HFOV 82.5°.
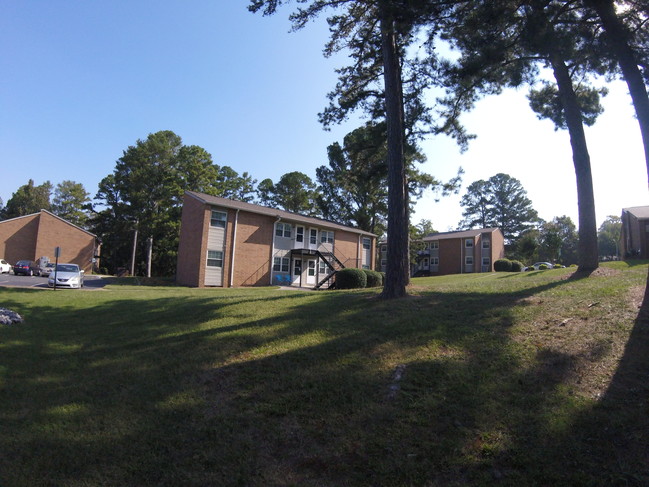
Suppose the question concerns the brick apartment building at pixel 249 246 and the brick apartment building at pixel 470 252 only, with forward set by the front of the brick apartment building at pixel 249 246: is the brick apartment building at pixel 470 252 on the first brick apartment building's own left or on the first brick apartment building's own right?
on the first brick apartment building's own left

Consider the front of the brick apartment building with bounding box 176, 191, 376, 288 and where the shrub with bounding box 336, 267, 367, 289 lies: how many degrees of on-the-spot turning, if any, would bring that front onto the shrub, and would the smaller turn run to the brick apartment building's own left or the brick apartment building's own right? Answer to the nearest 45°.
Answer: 0° — it already faces it

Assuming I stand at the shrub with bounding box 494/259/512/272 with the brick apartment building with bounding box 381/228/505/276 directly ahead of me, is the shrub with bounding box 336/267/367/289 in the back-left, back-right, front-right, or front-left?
back-left

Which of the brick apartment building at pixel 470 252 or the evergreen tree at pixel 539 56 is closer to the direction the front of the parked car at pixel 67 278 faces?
the evergreen tree

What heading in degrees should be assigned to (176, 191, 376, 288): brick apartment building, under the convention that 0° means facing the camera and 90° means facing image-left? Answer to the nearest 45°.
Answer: approximately 315°

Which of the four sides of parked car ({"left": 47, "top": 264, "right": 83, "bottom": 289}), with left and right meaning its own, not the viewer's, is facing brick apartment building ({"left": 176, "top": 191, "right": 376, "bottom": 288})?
left

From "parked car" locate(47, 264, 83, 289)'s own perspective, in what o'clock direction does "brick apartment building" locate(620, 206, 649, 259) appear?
The brick apartment building is roughly at 10 o'clock from the parked car.

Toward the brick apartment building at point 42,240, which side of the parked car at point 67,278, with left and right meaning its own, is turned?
back

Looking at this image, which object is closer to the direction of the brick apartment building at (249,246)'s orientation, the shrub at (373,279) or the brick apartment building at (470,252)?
the shrub

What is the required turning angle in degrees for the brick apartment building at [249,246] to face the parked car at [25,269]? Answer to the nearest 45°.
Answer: approximately 180°
